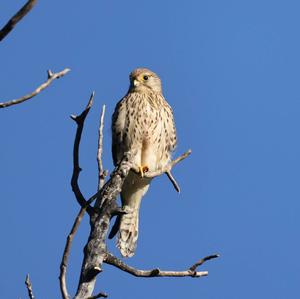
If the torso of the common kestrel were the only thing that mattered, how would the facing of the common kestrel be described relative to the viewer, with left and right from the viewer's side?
facing the viewer
